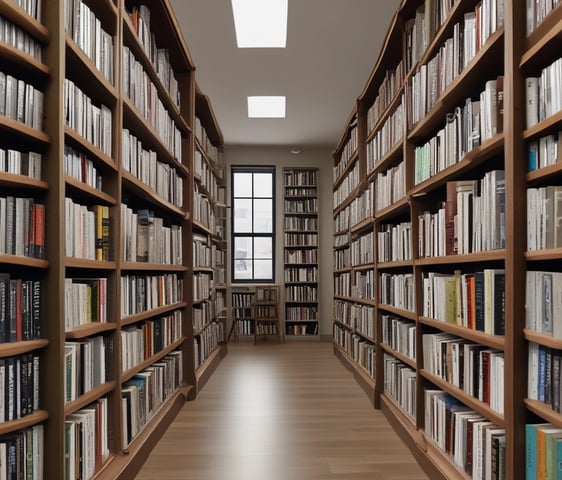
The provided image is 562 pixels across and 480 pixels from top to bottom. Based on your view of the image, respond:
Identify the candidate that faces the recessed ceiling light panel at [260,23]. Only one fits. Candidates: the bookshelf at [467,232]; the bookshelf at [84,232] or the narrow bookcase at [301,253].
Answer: the narrow bookcase

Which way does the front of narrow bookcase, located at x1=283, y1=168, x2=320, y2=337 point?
toward the camera

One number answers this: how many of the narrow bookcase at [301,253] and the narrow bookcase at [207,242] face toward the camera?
1

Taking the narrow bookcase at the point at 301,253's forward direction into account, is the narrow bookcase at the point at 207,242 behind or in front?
in front

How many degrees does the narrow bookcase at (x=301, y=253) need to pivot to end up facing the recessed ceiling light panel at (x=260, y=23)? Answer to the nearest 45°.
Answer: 0° — it already faces it

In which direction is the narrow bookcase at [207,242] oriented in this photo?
to the viewer's right

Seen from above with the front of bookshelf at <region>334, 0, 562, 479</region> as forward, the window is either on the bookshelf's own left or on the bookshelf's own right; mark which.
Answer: on the bookshelf's own right
